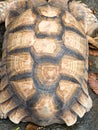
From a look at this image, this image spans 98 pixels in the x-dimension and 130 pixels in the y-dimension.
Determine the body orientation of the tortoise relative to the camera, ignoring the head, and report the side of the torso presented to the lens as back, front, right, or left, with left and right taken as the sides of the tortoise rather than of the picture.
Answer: back
